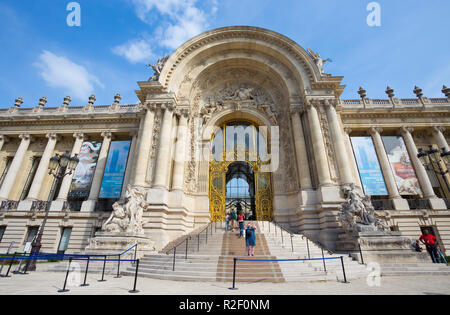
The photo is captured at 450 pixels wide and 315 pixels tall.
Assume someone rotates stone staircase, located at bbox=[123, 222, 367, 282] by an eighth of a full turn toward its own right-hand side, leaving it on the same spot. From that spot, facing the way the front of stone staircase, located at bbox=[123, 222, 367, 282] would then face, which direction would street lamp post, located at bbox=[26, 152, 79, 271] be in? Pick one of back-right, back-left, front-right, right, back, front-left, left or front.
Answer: front-right

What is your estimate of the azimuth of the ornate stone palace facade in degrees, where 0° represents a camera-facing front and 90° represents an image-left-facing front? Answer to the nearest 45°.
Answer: approximately 0°

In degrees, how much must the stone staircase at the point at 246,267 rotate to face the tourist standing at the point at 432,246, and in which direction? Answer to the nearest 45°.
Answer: approximately 90° to its left

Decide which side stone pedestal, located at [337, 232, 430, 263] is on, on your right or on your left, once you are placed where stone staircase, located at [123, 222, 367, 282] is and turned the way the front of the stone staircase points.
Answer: on your left

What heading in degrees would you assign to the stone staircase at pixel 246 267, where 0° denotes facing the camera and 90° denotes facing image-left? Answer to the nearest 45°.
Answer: approximately 0°

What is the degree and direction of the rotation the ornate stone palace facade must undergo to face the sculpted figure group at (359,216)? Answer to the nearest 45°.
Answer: approximately 45° to its left

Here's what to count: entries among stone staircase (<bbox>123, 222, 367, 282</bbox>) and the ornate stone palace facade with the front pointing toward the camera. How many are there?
2
